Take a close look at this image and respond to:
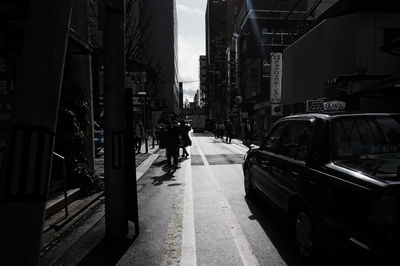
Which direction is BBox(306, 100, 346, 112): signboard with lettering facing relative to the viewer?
toward the camera

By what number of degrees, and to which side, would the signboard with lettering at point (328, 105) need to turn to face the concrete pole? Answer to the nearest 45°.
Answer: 0° — it already faces it

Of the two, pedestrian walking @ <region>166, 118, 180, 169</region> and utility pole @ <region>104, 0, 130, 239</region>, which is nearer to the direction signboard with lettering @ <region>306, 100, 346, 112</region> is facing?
the utility pole

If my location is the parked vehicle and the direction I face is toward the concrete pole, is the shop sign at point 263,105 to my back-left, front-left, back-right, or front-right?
back-right

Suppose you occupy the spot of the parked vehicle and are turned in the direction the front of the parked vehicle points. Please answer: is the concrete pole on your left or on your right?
on your left

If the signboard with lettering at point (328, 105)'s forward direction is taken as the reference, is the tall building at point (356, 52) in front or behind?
behind
